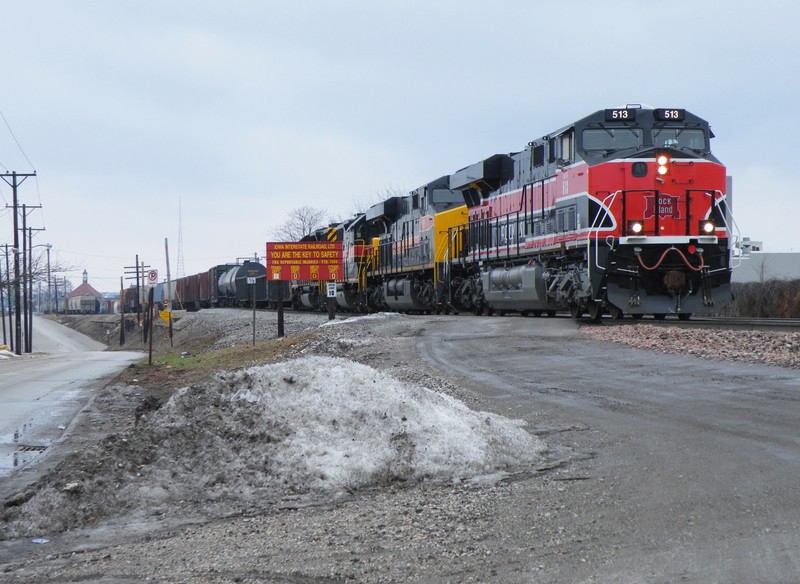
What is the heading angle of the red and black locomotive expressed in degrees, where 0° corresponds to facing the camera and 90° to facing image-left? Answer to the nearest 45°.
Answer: approximately 315°

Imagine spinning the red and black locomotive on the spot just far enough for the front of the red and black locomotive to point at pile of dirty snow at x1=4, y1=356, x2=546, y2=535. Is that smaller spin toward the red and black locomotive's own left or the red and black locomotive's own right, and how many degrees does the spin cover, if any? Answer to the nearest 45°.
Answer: approximately 45° to the red and black locomotive's own right
